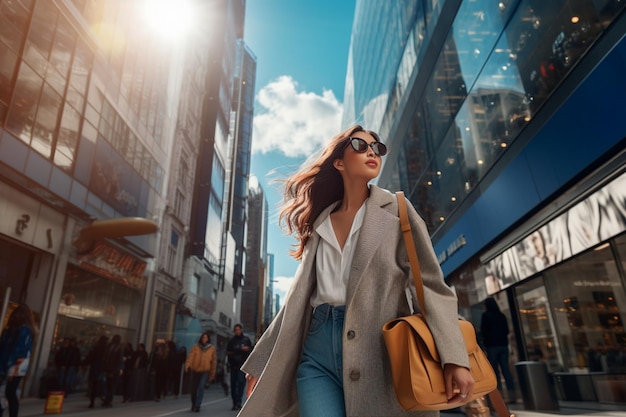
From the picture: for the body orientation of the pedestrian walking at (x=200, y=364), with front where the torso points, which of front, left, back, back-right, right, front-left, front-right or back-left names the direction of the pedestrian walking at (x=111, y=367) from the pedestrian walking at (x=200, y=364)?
back-right

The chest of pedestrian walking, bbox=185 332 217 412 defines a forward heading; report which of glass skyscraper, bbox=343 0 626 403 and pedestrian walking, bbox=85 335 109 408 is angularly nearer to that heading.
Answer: the glass skyscraper

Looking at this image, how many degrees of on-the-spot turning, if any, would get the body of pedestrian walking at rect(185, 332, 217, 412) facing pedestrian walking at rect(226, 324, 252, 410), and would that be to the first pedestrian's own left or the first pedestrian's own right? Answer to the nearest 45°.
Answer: approximately 90° to the first pedestrian's own left

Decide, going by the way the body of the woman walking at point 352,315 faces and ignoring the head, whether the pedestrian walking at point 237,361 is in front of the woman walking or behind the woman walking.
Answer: behind

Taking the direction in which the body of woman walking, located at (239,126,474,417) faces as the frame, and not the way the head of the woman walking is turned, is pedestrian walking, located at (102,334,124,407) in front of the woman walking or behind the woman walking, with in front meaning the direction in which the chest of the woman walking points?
behind

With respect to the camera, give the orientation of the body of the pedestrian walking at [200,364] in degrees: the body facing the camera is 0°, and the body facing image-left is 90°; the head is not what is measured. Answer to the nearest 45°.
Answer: approximately 0°

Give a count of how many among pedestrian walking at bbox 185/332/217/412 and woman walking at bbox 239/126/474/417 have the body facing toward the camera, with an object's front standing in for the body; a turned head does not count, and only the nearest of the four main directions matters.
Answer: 2

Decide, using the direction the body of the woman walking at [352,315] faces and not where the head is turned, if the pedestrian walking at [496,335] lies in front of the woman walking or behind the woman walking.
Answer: behind

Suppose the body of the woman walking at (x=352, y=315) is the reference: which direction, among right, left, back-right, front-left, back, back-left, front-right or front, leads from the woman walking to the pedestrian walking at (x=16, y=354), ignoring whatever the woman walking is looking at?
back-right
